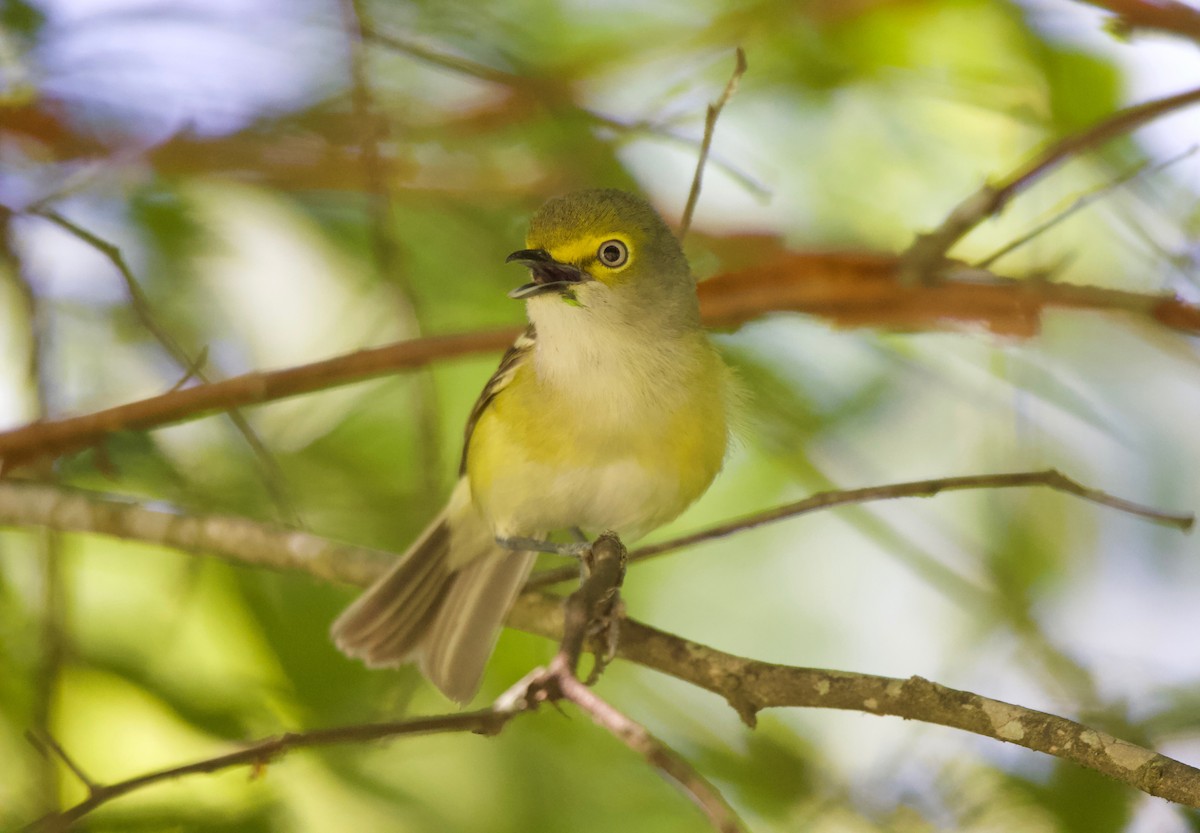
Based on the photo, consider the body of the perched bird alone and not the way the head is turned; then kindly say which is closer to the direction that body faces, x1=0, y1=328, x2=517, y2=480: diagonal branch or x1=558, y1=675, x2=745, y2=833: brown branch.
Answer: the brown branch

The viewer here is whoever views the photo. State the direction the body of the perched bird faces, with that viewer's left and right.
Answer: facing the viewer and to the right of the viewer

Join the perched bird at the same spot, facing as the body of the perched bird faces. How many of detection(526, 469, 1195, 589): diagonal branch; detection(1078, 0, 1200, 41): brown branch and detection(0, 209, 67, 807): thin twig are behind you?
1
